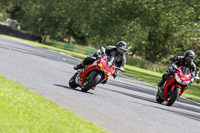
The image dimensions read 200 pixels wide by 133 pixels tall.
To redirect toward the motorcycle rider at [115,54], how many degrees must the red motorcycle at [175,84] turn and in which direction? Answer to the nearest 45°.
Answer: approximately 90° to its right

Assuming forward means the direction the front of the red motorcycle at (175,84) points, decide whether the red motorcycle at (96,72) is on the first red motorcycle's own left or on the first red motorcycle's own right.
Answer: on the first red motorcycle's own right
